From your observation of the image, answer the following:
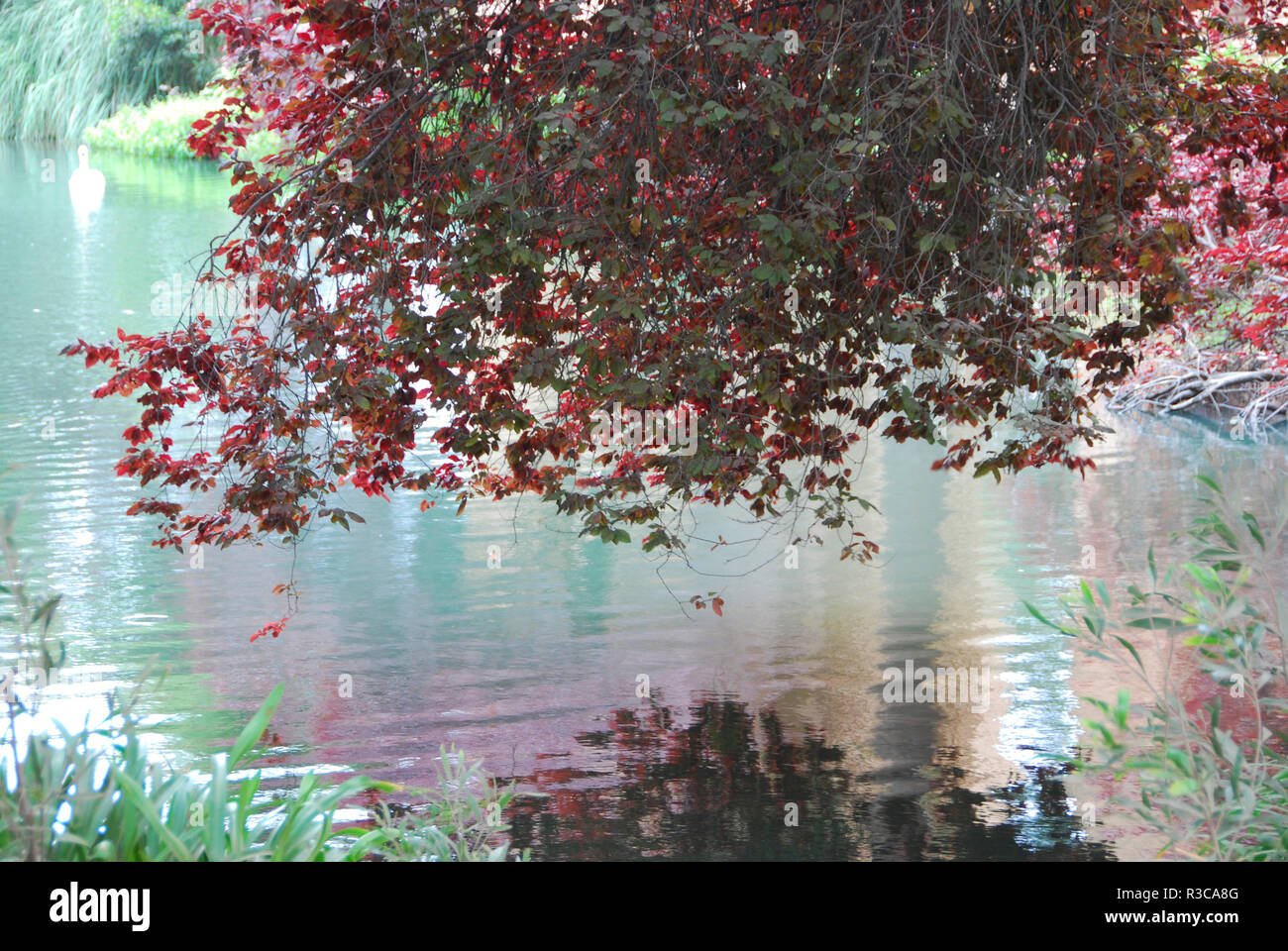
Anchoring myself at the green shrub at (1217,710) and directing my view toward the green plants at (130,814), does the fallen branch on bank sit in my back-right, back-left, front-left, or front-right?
back-right
